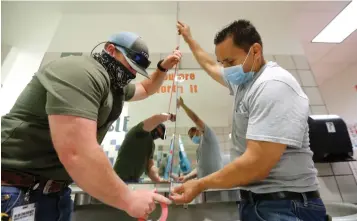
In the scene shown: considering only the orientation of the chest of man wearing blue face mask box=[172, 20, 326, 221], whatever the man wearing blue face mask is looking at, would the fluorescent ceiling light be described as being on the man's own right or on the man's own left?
on the man's own right

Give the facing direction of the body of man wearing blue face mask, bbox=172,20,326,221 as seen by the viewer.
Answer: to the viewer's left

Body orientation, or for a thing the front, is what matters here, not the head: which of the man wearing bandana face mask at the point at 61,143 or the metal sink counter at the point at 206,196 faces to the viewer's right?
the man wearing bandana face mask

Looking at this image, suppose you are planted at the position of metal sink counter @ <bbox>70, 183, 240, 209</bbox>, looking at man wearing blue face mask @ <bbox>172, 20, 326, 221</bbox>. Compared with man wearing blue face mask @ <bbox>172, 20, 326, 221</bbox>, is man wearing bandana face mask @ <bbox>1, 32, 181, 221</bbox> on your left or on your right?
right

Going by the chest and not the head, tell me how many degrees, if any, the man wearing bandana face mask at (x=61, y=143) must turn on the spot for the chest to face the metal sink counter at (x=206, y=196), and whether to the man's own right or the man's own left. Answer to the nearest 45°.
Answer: approximately 45° to the man's own left

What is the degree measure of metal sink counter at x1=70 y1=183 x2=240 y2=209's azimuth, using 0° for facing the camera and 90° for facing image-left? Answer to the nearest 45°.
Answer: approximately 0°

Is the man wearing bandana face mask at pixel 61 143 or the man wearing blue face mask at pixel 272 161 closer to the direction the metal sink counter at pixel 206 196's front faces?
the man wearing blue face mask

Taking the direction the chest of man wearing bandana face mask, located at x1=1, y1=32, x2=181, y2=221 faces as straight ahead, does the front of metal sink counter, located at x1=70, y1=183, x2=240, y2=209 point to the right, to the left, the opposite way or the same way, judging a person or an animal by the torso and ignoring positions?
to the right

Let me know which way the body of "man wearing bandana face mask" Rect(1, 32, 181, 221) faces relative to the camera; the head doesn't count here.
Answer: to the viewer's right
